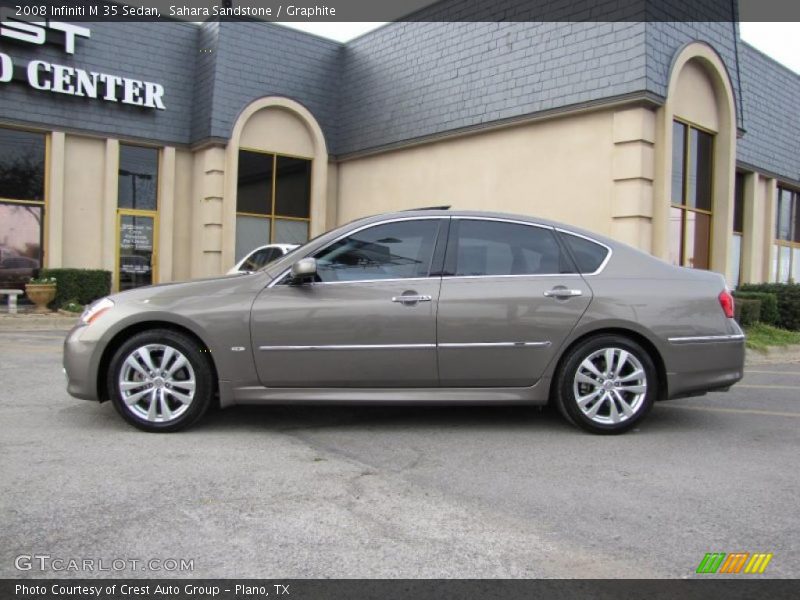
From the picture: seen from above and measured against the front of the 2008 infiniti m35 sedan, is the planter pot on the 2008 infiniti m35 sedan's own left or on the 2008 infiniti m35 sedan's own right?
on the 2008 infiniti m35 sedan's own right

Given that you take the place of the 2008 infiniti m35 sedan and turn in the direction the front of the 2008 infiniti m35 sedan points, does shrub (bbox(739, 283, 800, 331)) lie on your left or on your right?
on your right

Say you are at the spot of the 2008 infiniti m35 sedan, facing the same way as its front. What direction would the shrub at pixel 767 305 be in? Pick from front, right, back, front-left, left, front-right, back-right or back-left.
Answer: back-right

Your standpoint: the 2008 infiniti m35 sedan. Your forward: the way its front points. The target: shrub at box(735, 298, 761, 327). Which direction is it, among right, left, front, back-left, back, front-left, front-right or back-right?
back-right

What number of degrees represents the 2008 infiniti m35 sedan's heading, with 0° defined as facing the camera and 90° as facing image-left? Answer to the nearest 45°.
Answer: approximately 90°

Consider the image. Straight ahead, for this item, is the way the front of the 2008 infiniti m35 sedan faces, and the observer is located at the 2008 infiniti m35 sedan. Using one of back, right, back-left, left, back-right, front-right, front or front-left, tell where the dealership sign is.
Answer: front-right
